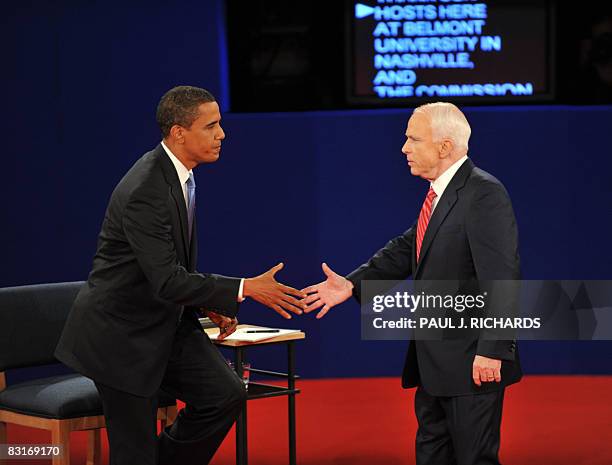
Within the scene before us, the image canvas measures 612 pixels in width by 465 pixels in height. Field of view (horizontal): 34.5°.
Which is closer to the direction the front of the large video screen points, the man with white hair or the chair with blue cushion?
the man with white hair

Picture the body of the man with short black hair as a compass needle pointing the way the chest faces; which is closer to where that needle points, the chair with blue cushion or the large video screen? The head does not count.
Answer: the large video screen

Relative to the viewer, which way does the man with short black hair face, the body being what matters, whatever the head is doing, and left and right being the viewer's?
facing to the right of the viewer

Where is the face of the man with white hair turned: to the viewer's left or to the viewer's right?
to the viewer's left

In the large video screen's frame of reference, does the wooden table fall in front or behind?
in front

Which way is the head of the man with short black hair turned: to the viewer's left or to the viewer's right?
to the viewer's right

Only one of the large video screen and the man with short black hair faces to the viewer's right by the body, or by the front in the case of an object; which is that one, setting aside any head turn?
the man with short black hair

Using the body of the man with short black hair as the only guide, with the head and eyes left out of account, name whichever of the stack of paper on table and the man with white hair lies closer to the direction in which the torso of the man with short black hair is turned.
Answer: the man with white hair

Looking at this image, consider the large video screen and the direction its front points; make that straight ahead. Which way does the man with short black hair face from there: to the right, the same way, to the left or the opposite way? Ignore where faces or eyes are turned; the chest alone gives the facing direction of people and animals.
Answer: to the left

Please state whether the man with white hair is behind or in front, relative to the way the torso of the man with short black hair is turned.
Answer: in front

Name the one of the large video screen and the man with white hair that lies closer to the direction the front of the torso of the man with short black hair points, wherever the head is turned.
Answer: the man with white hair

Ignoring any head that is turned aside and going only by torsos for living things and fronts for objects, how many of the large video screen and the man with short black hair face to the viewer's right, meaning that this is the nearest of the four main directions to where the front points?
1

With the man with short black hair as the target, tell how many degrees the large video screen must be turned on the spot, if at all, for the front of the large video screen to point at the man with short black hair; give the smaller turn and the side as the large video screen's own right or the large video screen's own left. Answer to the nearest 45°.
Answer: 0° — it already faces them

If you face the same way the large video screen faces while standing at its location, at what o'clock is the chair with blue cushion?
The chair with blue cushion is roughly at 1 o'clock from the large video screen.

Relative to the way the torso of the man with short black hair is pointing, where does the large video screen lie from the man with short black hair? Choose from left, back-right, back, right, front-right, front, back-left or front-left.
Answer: front-left

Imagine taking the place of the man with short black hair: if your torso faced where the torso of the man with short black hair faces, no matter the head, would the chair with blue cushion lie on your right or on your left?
on your left
